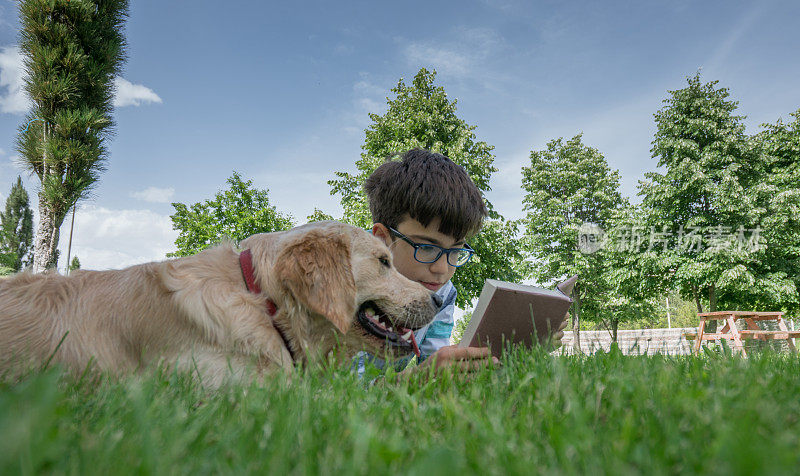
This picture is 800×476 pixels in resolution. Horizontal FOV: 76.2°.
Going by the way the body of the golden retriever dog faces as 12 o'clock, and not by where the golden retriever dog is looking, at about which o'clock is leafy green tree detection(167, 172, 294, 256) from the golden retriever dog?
The leafy green tree is roughly at 9 o'clock from the golden retriever dog.

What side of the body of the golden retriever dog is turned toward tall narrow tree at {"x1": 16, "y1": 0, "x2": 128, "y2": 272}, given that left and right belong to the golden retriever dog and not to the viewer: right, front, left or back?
left

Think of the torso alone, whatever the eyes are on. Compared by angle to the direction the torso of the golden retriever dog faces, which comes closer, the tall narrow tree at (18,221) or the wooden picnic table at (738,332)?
the wooden picnic table

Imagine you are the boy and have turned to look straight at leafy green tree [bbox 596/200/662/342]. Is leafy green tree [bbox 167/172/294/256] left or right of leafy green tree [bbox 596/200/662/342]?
left

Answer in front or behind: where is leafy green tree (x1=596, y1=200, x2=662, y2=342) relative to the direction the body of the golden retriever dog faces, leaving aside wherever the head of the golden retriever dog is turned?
in front

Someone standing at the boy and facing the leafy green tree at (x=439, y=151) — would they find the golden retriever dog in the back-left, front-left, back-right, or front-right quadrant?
back-left

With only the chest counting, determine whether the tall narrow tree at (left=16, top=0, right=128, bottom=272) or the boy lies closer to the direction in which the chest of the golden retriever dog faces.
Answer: the boy

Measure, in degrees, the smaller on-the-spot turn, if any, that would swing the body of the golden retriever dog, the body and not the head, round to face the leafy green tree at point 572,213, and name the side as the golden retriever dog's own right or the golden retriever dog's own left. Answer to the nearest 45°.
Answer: approximately 45° to the golden retriever dog's own left

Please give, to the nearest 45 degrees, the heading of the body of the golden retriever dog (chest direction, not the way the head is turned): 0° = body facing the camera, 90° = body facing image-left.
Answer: approximately 270°

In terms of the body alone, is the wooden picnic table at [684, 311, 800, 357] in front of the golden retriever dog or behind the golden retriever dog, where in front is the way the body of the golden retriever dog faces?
in front
